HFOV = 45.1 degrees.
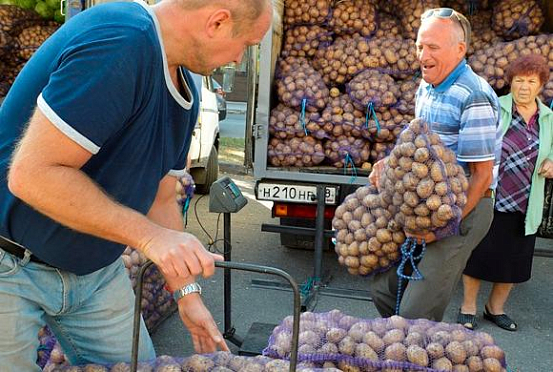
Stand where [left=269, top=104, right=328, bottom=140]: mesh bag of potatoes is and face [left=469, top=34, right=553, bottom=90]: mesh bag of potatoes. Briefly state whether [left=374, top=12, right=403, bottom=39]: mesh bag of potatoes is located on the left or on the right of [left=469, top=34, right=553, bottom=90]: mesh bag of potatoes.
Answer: left

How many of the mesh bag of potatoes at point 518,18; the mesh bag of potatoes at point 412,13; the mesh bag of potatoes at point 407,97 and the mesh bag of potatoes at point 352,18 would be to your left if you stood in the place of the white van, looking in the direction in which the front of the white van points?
4

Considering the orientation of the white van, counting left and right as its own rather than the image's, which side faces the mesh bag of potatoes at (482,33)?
right

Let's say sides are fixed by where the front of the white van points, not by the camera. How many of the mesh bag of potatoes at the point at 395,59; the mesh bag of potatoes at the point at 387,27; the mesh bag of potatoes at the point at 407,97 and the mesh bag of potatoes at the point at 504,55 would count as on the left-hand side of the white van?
4

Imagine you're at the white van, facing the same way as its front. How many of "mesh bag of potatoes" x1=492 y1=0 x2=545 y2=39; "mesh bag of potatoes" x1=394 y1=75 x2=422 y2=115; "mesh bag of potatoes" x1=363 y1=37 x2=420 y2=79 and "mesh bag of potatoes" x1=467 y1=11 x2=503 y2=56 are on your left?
4

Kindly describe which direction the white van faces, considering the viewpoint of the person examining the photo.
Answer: facing the viewer and to the left of the viewer

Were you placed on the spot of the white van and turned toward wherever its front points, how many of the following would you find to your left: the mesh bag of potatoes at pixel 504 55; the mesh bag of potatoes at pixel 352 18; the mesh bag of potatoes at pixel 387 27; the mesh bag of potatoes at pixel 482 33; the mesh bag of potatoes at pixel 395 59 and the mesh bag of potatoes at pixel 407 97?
6

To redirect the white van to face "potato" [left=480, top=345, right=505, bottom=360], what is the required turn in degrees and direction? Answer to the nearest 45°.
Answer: approximately 135° to its right

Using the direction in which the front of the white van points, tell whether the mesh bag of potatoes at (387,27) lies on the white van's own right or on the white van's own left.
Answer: on the white van's own left

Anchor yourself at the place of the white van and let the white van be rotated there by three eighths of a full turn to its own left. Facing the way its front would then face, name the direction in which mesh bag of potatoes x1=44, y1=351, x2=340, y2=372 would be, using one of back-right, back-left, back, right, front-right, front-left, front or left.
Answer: right

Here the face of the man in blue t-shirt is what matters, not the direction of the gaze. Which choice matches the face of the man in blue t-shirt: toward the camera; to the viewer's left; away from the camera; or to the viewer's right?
to the viewer's right
